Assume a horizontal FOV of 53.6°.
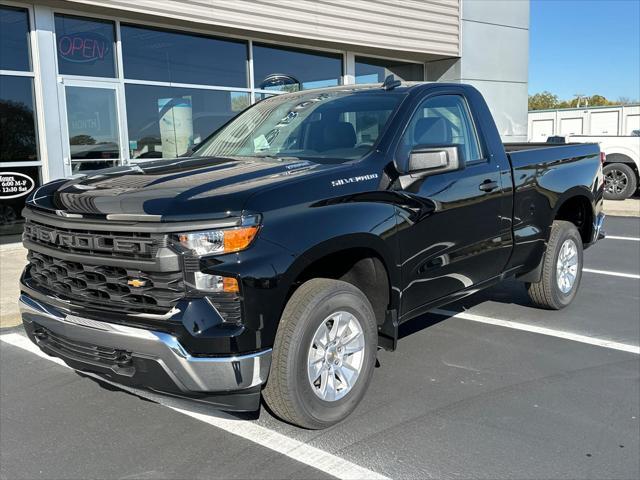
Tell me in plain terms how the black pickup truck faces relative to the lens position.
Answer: facing the viewer and to the left of the viewer

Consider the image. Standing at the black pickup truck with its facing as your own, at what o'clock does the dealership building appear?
The dealership building is roughly at 4 o'clock from the black pickup truck.

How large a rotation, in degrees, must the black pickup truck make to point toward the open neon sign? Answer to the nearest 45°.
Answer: approximately 90° to its right

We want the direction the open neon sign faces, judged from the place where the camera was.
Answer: facing the viewer

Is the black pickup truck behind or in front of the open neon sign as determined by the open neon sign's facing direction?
in front

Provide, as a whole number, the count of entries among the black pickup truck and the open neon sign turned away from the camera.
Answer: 0
